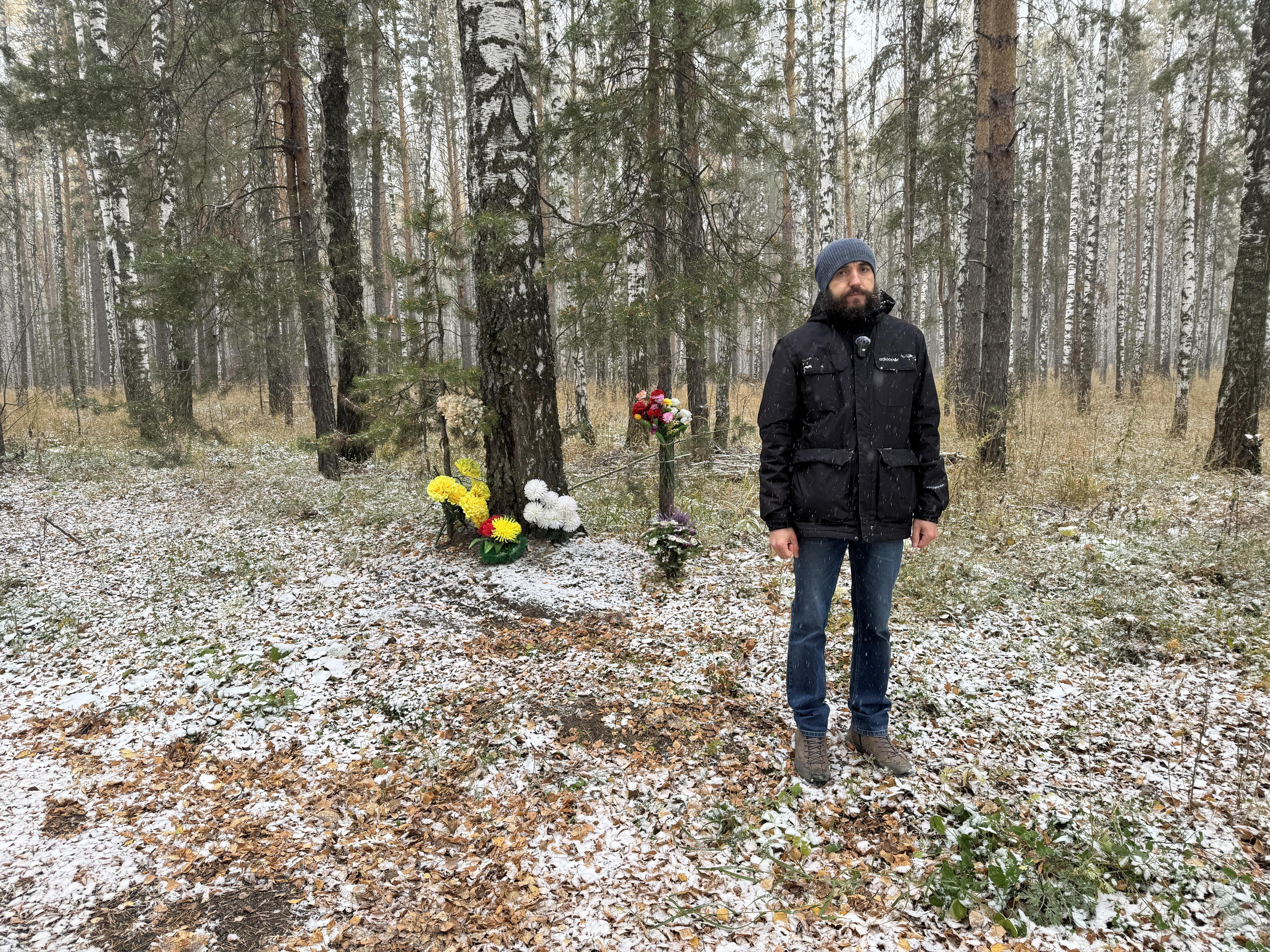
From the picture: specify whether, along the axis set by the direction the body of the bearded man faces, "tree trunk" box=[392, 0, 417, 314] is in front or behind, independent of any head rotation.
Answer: behind

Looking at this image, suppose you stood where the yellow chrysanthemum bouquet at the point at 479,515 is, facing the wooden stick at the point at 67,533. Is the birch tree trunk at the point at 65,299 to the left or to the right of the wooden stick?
right

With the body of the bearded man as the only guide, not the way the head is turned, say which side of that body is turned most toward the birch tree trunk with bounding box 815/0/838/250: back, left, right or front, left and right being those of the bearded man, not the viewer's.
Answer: back

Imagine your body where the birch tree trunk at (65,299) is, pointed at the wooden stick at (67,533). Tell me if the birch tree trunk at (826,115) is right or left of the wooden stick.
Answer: left

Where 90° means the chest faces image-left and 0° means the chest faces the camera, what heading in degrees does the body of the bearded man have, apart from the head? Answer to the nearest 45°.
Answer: approximately 0°

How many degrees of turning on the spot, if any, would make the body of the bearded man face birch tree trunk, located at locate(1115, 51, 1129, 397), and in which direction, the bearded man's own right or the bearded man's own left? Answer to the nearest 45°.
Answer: approximately 180°

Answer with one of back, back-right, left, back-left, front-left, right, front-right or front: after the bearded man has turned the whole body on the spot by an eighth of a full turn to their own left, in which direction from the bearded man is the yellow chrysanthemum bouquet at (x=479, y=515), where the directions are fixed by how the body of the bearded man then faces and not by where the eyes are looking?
back

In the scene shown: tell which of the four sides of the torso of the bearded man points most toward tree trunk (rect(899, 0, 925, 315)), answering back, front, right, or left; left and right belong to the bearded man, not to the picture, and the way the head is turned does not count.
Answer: back

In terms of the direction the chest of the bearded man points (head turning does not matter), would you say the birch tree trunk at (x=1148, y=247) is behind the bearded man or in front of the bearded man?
behind
